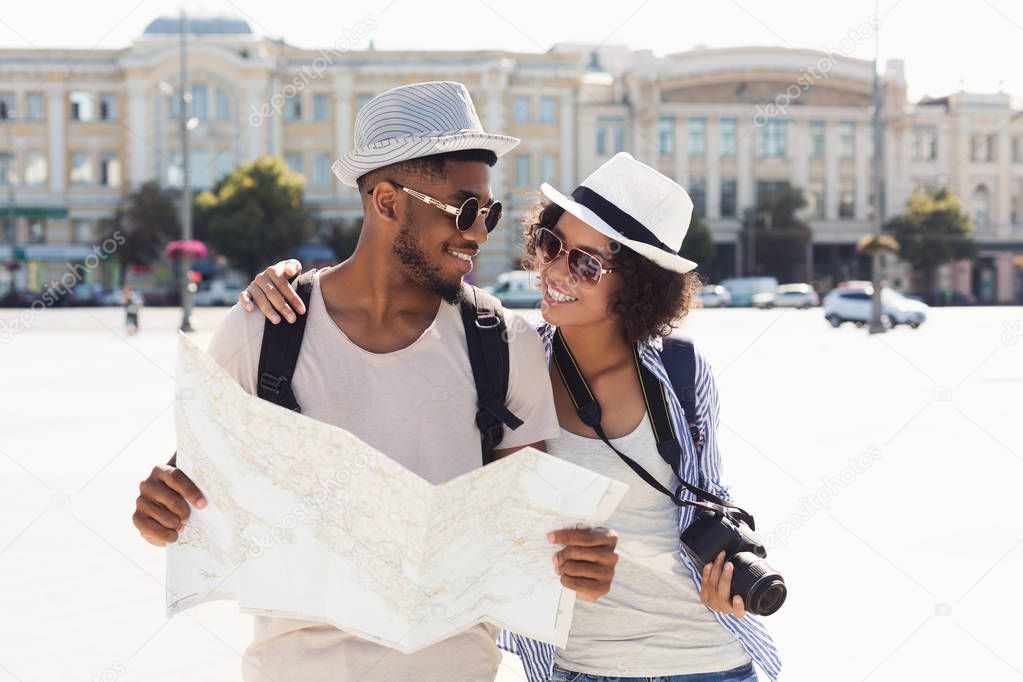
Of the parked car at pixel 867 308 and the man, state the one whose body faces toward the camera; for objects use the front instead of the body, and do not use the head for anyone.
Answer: the man

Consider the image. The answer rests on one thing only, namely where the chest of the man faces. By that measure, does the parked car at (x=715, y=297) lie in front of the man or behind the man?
behind

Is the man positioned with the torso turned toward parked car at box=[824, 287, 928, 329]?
no

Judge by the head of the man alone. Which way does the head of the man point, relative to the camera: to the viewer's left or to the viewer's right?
to the viewer's right

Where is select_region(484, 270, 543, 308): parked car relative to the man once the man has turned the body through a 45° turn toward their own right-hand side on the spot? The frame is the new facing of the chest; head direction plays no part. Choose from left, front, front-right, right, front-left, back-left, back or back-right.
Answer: back-right

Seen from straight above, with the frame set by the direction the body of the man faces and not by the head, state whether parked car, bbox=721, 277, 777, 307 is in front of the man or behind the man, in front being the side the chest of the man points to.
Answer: behind

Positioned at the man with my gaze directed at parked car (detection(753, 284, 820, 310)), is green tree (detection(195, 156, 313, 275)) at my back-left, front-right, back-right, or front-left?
front-left

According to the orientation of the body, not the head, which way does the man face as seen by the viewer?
toward the camera

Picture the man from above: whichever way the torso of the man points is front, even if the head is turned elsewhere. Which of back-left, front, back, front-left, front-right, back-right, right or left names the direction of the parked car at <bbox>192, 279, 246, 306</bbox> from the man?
back

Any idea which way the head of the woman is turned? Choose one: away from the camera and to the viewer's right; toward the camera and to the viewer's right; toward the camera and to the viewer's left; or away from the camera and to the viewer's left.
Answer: toward the camera and to the viewer's left

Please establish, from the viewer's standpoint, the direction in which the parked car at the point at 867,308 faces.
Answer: facing to the right of the viewer

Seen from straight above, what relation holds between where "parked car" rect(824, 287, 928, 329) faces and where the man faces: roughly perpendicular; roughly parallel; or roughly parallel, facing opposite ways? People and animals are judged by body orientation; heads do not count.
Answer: roughly perpendicular
